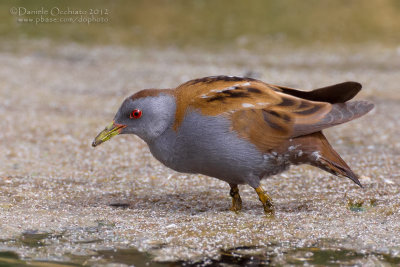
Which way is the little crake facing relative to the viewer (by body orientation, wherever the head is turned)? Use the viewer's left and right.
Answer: facing to the left of the viewer
